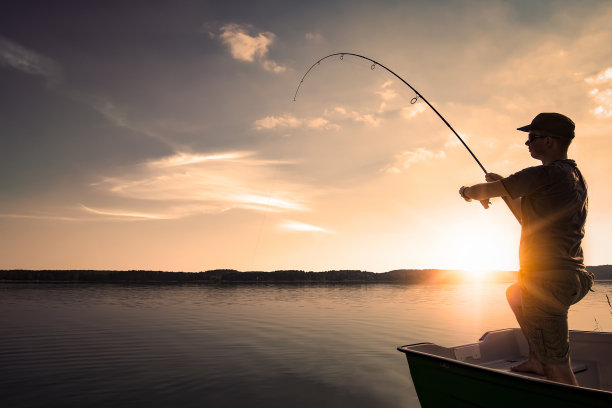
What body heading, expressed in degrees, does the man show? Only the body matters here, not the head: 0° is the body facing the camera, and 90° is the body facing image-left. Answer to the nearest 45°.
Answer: approximately 90°

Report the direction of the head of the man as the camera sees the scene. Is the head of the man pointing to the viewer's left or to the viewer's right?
to the viewer's left
